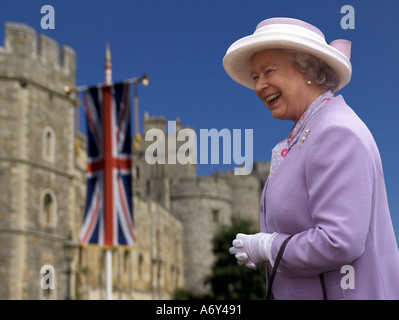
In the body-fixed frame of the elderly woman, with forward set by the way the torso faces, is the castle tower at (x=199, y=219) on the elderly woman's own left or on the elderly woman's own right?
on the elderly woman's own right

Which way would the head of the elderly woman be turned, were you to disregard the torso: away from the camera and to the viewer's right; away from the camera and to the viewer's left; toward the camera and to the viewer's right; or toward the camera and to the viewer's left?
toward the camera and to the viewer's left

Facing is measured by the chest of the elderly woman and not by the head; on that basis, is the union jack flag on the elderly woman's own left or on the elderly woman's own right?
on the elderly woman's own right

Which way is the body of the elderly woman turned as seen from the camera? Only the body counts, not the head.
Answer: to the viewer's left

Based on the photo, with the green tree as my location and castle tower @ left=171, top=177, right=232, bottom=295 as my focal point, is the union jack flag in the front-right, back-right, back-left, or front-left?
back-left

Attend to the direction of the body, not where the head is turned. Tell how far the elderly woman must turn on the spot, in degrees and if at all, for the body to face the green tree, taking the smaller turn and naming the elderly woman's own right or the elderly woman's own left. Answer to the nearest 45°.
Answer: approximately 90° to the elderly woman's own right
